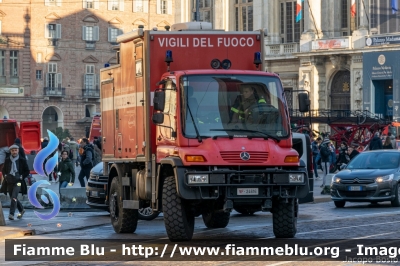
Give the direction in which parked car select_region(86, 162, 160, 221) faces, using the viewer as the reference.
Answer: facing the viewer and to the left of the viewer

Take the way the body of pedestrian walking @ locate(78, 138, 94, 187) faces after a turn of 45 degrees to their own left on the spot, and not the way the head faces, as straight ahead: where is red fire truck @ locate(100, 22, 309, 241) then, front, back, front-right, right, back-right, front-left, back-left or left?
front-left

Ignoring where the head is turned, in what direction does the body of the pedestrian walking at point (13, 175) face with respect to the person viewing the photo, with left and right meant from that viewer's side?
facing the viewer

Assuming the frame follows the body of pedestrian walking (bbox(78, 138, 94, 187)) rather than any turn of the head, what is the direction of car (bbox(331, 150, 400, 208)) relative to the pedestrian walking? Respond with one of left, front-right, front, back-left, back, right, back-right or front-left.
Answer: back-left

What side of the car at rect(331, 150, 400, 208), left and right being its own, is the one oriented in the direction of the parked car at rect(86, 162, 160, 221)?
front

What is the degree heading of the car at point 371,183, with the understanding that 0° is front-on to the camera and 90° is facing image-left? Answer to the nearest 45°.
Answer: approximately 45°

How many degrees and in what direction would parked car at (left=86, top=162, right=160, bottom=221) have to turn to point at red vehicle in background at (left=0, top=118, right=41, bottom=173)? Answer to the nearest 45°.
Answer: approximately 135° to its right

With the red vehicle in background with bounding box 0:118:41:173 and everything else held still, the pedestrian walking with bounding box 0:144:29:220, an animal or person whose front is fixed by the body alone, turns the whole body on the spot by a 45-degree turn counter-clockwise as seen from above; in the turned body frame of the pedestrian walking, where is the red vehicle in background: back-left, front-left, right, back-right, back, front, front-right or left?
back-left
